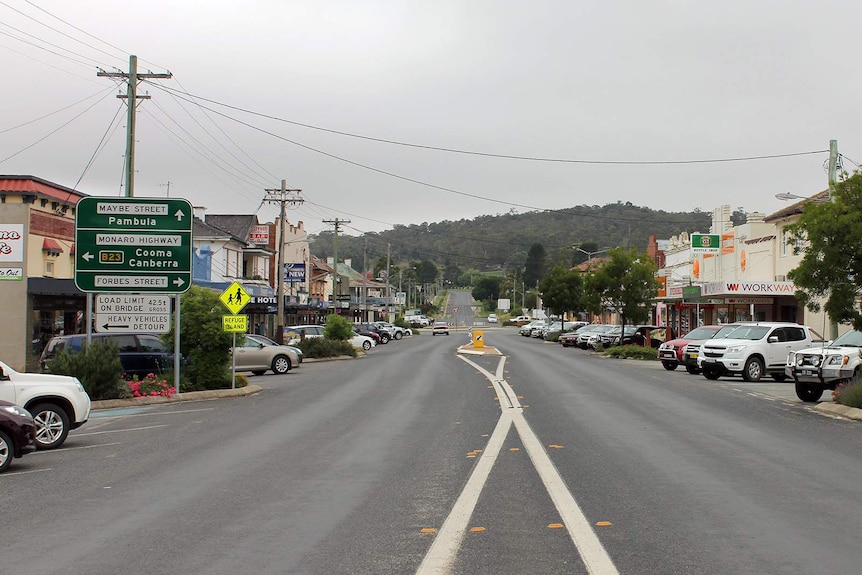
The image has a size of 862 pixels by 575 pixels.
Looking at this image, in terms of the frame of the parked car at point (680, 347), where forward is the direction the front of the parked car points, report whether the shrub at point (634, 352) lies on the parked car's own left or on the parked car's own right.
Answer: on the parked car's own right

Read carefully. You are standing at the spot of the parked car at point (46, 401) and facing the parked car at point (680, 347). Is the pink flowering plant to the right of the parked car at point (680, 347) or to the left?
left

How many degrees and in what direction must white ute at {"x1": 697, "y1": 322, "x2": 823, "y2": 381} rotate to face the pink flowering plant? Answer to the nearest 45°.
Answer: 0° — it already faces it

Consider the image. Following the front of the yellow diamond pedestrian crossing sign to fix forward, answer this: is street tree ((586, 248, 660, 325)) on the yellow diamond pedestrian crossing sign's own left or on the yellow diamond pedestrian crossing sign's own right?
on the yellow diamond pedestrian crossing sign's own left

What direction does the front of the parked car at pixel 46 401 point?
to the viewer's right

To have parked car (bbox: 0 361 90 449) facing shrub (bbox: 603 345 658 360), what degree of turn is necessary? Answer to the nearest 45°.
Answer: approximately 45° to its left

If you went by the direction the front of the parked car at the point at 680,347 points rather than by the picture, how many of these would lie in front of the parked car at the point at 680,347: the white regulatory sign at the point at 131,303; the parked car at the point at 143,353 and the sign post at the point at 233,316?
3

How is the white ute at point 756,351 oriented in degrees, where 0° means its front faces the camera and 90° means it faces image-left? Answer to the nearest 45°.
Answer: approximately 45°
